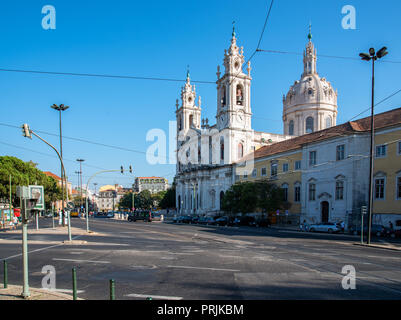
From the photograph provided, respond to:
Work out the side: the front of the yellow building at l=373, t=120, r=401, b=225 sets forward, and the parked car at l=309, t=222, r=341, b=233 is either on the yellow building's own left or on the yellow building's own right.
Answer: on the yellow building's own right

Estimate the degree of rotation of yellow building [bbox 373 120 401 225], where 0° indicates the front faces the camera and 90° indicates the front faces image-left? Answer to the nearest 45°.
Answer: approximately 45°

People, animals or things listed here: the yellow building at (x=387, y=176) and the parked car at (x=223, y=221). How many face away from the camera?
0
